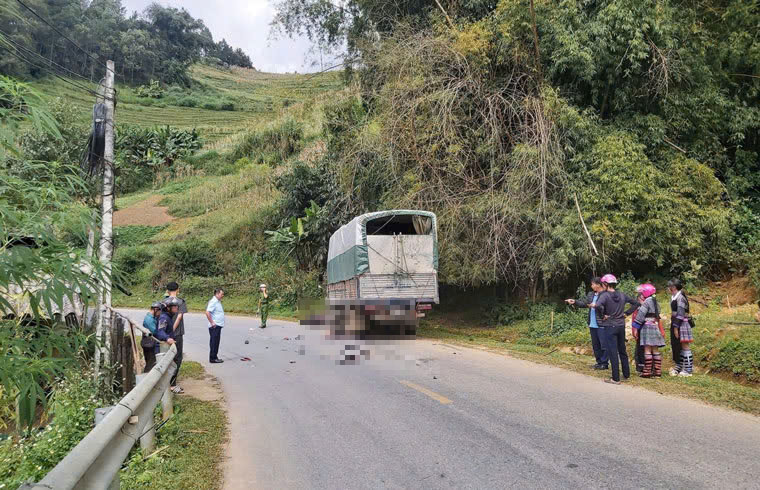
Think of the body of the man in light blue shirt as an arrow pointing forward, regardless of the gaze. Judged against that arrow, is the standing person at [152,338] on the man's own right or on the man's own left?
on the man's own right

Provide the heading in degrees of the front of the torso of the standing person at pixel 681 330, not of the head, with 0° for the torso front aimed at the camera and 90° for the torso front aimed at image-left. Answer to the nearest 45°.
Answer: approximately 90°

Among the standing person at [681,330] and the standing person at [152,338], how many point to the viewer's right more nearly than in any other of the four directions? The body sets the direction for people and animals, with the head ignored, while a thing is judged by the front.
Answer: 1

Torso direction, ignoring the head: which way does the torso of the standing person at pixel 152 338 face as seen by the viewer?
to the viewer's right

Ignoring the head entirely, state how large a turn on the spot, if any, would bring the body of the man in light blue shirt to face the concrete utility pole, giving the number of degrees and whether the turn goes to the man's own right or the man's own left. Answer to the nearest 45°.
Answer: approximately 135° to the man's own right
